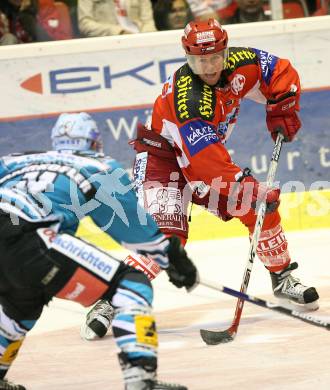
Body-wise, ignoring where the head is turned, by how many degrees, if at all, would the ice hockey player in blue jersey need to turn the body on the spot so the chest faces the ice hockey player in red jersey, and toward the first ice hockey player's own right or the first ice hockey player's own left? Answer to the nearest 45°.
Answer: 0° — they already face them

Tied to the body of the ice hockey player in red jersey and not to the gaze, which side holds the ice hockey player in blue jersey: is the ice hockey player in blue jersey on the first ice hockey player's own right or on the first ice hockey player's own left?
on the first ice hockey player's own right

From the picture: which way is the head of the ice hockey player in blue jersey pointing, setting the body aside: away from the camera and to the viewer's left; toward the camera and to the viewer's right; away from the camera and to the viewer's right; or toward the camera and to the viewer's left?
away from the camera and to the viewer's right

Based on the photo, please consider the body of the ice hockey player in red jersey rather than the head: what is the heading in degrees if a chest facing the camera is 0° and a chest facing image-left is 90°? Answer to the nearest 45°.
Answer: approximately 315°

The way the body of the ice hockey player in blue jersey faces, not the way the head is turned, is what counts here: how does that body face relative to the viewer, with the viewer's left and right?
facing away from the viewer and to the right of the viewer
